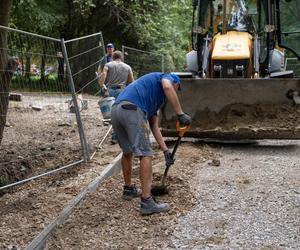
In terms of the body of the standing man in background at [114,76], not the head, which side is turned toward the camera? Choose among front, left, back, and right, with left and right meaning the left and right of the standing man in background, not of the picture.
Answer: back

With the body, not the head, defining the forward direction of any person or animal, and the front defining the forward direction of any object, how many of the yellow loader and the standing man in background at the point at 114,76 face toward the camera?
1

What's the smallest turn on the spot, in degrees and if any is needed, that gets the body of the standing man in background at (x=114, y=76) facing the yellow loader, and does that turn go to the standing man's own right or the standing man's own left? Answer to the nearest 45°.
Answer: approximately 90° to the standing man's own right

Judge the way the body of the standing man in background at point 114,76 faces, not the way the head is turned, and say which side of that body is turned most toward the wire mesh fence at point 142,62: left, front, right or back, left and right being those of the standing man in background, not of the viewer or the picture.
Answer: front

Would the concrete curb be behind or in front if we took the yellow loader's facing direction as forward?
in front

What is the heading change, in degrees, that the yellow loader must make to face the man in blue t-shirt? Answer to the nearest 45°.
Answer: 0° — it already faces them

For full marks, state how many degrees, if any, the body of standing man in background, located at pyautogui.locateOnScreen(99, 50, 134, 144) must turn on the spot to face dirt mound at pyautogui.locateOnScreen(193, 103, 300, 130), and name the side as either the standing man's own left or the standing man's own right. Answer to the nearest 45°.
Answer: approximately 135° to the standing man's own right

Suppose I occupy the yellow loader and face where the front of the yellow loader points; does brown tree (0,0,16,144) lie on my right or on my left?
on my right

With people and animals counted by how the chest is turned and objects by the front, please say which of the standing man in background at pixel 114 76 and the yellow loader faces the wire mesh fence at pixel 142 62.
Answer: the standing man in background

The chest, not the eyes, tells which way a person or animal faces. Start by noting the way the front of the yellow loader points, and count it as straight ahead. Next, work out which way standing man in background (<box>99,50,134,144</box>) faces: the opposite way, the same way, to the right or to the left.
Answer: the opposite way

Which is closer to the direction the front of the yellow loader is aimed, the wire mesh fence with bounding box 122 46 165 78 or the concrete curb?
the concrete curb

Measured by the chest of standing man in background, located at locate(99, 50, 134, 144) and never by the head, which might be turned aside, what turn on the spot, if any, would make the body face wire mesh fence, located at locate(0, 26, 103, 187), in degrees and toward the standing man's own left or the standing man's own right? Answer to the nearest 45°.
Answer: approximately 135° to the standing man's own left

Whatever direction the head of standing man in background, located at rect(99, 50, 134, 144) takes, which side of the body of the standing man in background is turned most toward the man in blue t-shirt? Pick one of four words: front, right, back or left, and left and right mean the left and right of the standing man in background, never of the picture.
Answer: back

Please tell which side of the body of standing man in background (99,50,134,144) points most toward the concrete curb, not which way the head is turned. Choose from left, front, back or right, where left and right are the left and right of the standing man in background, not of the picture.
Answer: back
